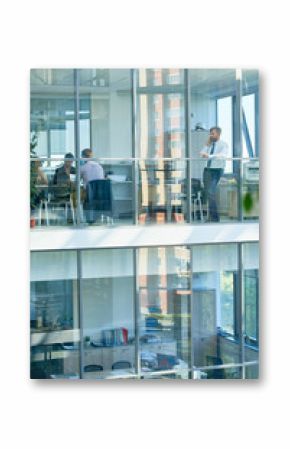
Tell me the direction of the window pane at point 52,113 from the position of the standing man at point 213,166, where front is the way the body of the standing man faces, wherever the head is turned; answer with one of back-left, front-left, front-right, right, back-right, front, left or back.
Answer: front-right

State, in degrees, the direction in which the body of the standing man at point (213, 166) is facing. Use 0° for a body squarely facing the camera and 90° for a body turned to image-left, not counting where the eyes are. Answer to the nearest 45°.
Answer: approximately 45°

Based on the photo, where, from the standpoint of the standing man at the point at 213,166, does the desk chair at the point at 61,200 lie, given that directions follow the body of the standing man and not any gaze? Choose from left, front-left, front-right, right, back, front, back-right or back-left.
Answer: front-right

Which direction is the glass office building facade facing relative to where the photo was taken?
toward the camera
